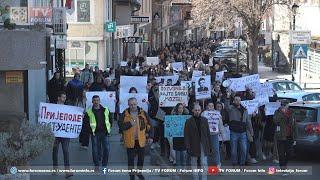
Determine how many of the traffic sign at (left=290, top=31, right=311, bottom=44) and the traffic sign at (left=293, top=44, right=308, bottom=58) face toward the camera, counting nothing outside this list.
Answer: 2

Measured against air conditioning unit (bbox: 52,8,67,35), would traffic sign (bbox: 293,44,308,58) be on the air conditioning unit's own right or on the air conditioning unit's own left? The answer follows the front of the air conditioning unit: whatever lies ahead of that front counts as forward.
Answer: on the air conditioning unit's own left

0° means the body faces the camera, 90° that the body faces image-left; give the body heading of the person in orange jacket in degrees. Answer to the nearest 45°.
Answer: approximately 0°

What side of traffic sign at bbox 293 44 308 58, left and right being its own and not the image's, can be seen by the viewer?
front

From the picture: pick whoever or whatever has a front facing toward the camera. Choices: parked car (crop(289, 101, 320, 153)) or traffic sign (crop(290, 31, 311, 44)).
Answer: the traffic sign

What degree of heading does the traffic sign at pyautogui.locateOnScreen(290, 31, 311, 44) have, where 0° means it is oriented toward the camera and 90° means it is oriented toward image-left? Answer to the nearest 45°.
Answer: approximately 0°

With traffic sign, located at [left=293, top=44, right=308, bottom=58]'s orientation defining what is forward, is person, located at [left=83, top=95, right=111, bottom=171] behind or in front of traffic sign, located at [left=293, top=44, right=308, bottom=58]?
in front

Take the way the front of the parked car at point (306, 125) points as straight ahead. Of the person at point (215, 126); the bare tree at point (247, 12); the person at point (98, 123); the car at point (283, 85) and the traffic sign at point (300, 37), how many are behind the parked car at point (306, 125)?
2

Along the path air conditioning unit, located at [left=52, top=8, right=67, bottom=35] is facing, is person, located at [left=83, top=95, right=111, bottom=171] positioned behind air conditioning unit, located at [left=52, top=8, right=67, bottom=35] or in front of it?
in front

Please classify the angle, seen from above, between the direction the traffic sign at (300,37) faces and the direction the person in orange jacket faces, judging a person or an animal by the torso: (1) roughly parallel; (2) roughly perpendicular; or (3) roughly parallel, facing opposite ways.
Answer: roughly parallel

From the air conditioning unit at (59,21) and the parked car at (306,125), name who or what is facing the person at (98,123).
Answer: the air conditioning unit
